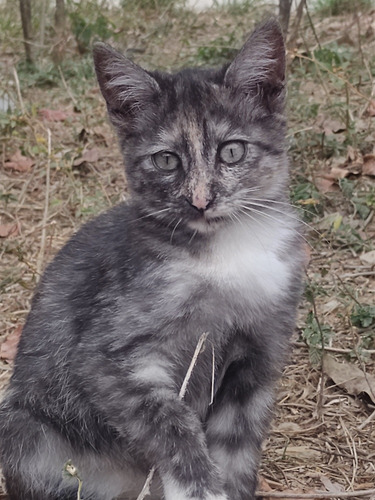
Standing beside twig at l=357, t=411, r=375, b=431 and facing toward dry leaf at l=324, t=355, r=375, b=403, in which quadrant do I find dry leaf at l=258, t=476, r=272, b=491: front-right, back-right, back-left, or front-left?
back-left

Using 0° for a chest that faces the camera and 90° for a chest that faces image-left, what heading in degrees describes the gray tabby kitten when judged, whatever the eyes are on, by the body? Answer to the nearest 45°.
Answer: approximately 315°

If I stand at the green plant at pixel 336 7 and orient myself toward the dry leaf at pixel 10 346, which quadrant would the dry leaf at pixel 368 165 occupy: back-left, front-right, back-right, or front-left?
front-left

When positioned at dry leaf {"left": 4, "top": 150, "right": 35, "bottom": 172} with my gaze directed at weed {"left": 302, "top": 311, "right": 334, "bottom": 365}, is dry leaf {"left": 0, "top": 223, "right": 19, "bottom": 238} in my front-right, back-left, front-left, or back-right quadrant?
front-right

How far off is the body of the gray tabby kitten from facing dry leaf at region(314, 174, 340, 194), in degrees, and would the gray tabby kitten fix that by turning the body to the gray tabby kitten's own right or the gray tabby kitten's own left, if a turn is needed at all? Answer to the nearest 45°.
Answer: approximately 90° to the gray tabby kitten's own left
